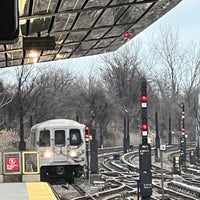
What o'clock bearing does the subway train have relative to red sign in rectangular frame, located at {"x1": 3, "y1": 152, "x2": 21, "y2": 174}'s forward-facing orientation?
The subway train is roughly at 7 o'clock from the red sign in rectangular frame.

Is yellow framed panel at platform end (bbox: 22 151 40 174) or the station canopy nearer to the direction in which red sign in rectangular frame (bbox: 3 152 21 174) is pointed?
the station canopy

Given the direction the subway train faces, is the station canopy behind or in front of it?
in front

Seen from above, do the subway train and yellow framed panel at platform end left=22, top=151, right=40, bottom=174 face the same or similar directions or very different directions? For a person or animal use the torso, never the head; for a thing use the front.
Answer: same or similar directions

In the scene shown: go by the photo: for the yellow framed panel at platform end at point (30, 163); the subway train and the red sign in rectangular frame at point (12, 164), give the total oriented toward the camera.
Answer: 3

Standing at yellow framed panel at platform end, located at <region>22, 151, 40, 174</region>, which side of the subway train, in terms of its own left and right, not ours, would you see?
front

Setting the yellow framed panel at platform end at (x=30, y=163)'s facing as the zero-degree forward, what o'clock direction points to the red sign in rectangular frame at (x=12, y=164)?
the red sign in rectangular frame at (x=12, y=164) is roughly at 3 o'clock from the yellow framed panel at platform end at (x=30, y=163).

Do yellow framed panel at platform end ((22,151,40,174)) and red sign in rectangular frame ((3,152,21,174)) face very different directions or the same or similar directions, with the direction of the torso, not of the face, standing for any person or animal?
same or similar directions

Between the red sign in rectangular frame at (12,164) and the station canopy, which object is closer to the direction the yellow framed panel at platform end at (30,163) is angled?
the station canopy

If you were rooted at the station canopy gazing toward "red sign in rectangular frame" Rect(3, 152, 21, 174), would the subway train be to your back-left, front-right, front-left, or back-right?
front-right

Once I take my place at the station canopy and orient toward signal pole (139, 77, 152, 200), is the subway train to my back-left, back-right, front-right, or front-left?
front-left

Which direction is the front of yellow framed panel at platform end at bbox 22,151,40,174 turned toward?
toward the camera

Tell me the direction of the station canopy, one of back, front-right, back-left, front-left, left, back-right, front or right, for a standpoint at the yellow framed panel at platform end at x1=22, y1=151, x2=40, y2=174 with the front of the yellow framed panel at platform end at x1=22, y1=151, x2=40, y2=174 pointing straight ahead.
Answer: front

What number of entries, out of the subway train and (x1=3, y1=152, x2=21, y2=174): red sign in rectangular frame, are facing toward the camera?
2

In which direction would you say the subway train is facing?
toward the camera
